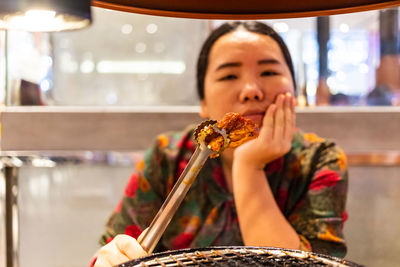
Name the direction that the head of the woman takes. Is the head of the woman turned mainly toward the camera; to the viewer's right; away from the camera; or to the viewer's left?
toward the camera

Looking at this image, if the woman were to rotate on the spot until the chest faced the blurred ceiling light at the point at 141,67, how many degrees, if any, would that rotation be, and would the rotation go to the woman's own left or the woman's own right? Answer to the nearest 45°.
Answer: approximately 180°

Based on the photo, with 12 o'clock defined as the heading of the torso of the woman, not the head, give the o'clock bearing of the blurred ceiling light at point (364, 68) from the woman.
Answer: The blurred ceiling light is roughly at 7 o'clock from the woman.

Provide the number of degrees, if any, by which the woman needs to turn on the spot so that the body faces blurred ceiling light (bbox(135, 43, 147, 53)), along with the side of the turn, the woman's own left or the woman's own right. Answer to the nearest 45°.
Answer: approximately 180°

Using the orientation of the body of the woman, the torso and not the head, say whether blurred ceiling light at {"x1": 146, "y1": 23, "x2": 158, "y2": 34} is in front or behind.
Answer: behind

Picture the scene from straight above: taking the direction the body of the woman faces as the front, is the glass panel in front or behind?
behind

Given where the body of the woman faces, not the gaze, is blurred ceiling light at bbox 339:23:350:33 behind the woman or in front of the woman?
behind

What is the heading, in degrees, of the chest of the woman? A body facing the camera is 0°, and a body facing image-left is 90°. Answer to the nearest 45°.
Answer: approximately 0°
